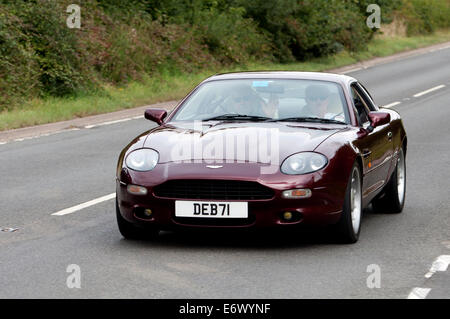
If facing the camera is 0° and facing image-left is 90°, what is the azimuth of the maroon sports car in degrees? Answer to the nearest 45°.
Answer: approximately 45°
